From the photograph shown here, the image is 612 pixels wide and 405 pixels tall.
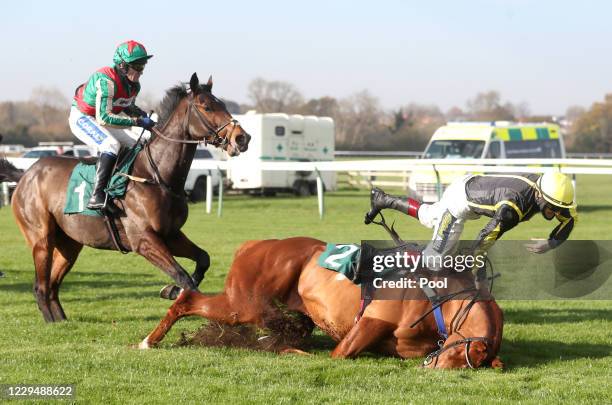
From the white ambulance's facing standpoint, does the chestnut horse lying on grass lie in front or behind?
in front

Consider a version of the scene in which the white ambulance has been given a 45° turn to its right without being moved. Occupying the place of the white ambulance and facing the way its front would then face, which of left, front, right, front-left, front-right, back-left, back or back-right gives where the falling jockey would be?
left

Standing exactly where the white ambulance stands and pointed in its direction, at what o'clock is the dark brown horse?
The dark brown horse is roughly at 11 o'clock from the white ambulance.

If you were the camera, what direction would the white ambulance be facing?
facing the viewer and to the left of the viewer

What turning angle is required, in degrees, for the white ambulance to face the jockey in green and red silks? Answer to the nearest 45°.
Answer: approximately 45° to its left

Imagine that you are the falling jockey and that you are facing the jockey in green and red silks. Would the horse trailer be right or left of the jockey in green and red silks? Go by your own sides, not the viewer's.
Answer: right
